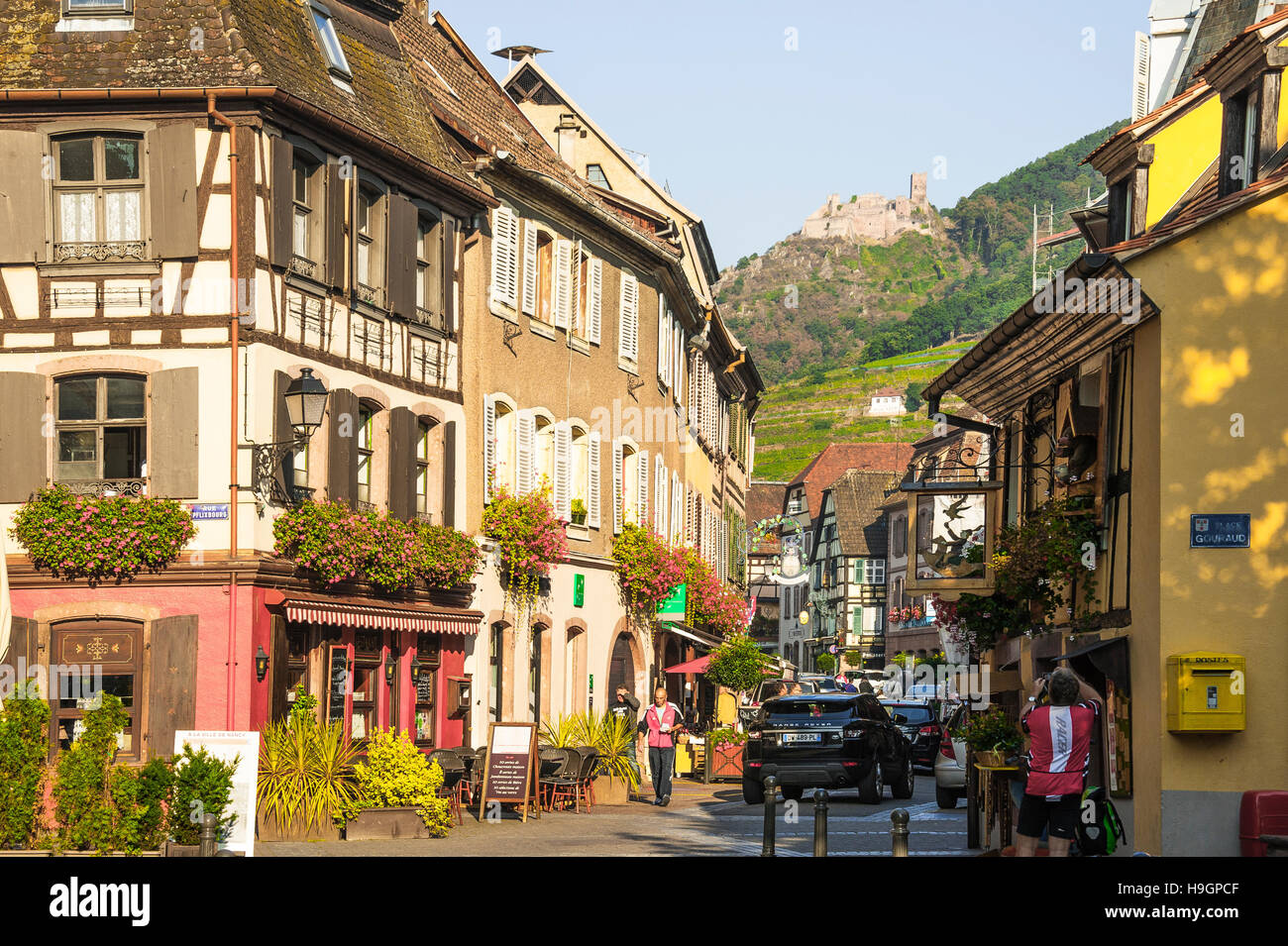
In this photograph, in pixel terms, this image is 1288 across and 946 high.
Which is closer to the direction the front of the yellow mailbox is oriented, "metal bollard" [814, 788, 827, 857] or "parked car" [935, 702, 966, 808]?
the metal bollard

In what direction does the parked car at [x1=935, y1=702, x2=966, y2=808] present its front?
away from the camera

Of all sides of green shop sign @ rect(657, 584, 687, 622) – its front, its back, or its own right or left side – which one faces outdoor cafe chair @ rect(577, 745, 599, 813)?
front

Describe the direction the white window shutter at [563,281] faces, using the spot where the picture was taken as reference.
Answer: facing the viewer and to the right of the viewer

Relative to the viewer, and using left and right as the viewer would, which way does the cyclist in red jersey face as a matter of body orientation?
facing away from the viewer

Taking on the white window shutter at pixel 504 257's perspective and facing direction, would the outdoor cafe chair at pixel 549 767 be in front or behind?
in front

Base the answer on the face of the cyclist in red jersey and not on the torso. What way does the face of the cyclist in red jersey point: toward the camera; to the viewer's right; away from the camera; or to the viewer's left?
away from the camera
